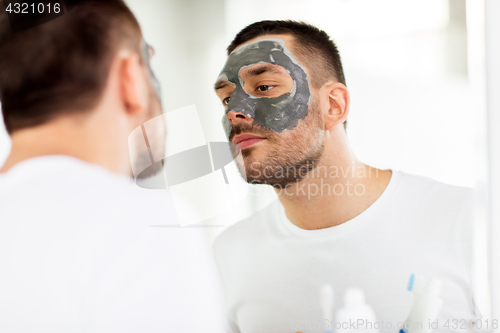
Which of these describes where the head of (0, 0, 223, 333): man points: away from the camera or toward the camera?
away from the camera

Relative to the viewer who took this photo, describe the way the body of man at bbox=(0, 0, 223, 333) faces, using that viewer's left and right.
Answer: facing away from the viewer and to the right of the viewer

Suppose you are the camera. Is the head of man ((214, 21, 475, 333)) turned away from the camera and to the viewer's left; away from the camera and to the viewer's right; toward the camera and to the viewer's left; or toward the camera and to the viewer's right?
toward the camera and to the viewer's left

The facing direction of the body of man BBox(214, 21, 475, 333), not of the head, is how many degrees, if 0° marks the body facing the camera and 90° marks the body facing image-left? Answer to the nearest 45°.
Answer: approximately 45°
